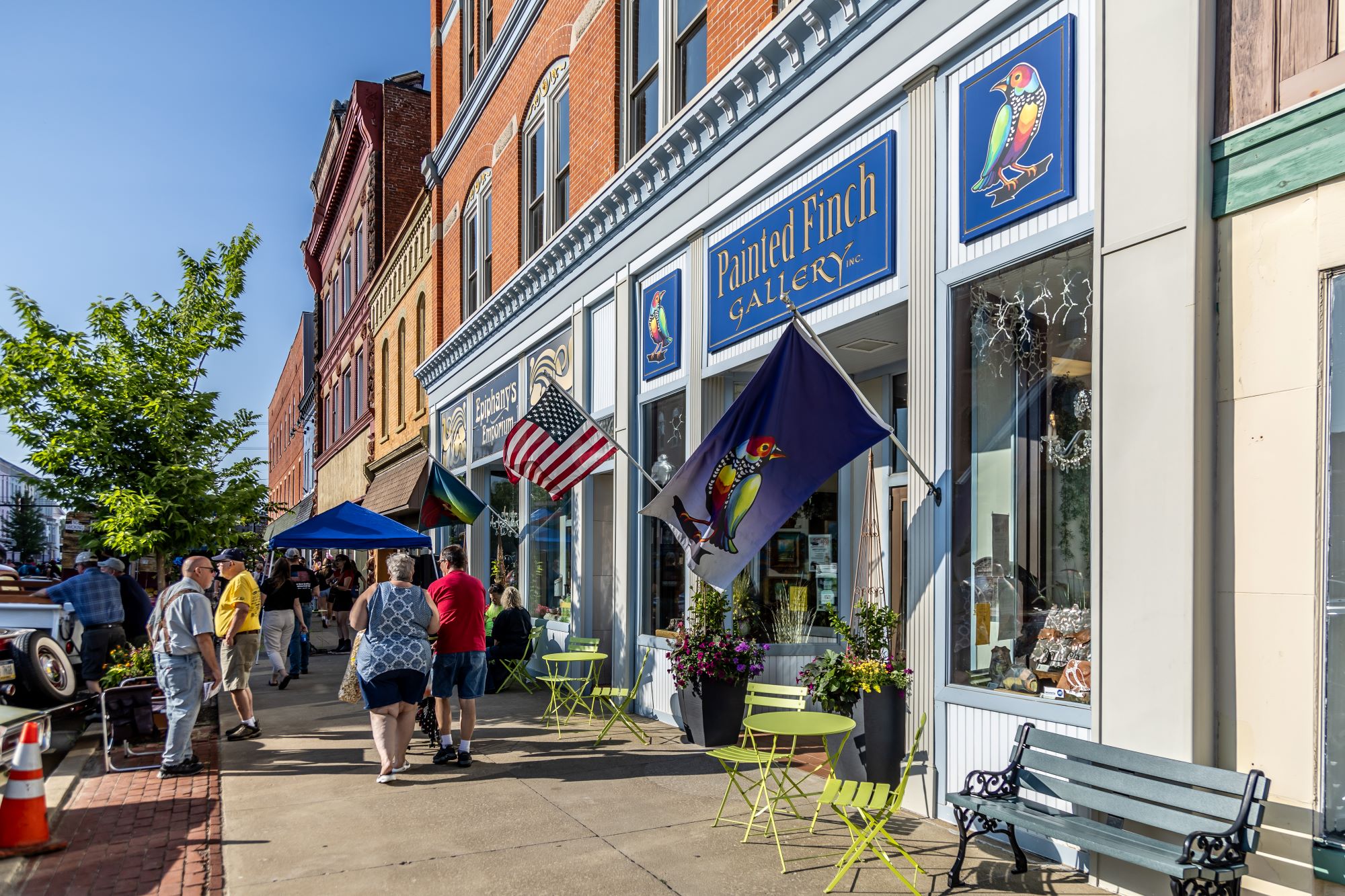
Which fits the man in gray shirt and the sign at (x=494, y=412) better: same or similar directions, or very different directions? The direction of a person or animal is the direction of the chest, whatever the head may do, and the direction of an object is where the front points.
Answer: very different directions

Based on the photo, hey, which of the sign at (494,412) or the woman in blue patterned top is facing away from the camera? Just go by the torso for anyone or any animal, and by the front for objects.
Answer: the woman in blue patterned top

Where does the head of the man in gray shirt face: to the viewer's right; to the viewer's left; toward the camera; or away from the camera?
to the viewer's right

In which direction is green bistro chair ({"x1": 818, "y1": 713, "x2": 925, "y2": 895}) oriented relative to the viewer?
to the viewer's left

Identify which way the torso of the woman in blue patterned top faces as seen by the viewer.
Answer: away from the camera

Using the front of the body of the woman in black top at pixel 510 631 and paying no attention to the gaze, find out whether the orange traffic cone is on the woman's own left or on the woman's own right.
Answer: on the woman's own left

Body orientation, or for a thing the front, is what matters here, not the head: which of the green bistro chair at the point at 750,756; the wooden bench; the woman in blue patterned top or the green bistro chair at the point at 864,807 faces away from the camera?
the woman in blue patterned top

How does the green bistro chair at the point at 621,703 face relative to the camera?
to the viewer's left

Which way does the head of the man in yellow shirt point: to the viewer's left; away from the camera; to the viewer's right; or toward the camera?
to the viewer's left

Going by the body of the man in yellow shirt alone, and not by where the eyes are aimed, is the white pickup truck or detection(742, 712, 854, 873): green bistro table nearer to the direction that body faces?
the white pickup truck

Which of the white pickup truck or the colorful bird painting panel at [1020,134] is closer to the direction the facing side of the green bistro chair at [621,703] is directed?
the white pickup truck

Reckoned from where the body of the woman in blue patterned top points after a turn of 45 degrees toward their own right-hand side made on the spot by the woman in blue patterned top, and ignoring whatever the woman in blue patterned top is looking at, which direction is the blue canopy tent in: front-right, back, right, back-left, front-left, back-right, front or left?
front-left

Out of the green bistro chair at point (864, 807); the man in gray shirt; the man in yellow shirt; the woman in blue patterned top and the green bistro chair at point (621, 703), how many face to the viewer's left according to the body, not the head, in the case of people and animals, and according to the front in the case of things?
3

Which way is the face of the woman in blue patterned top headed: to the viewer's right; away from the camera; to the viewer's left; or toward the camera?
away from the camera
